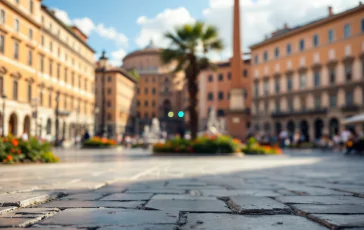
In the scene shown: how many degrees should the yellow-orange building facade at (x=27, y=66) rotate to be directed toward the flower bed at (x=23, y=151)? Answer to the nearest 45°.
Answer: approximately 45° to its right

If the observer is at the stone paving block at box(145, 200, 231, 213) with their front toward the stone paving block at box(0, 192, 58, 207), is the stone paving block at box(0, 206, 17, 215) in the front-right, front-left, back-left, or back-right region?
front-left

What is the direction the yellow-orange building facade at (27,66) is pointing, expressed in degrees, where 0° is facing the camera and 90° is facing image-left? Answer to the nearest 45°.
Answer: approximately 315°

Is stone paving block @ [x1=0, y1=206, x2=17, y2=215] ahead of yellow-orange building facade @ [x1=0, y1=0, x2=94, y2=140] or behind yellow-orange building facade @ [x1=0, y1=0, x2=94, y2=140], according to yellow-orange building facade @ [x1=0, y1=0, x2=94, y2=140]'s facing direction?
ahead

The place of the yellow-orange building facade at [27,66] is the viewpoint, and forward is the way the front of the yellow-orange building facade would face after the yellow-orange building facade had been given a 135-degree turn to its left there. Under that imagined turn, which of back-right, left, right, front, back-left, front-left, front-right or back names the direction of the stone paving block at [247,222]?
back

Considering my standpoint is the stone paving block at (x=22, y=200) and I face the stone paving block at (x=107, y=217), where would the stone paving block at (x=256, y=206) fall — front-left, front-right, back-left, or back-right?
front-left

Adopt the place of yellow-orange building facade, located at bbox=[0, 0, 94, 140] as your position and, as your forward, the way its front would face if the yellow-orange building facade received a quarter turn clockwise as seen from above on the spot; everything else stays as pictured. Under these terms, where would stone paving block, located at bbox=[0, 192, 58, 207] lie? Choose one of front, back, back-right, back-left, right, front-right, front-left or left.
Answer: front-left

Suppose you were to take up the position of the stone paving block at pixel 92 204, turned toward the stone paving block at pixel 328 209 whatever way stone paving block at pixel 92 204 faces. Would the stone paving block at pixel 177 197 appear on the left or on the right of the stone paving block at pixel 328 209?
left

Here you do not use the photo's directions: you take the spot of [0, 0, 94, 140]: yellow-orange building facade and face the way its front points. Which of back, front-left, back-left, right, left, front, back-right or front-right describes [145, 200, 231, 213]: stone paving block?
front-right

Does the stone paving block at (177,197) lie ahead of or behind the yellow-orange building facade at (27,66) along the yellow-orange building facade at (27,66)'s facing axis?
ahead

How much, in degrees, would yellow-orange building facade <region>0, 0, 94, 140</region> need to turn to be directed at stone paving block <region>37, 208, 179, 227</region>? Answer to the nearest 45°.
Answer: approximately 45° to its right

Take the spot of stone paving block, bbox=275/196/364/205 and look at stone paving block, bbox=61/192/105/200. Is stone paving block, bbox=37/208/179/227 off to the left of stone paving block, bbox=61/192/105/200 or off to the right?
left

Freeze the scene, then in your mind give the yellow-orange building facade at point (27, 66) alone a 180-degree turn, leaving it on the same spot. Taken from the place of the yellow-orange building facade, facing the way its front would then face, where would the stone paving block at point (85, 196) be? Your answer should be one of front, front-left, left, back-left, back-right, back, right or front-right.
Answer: back-left

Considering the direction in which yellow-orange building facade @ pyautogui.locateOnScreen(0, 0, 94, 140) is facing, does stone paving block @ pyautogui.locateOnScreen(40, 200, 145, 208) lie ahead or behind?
ahead
